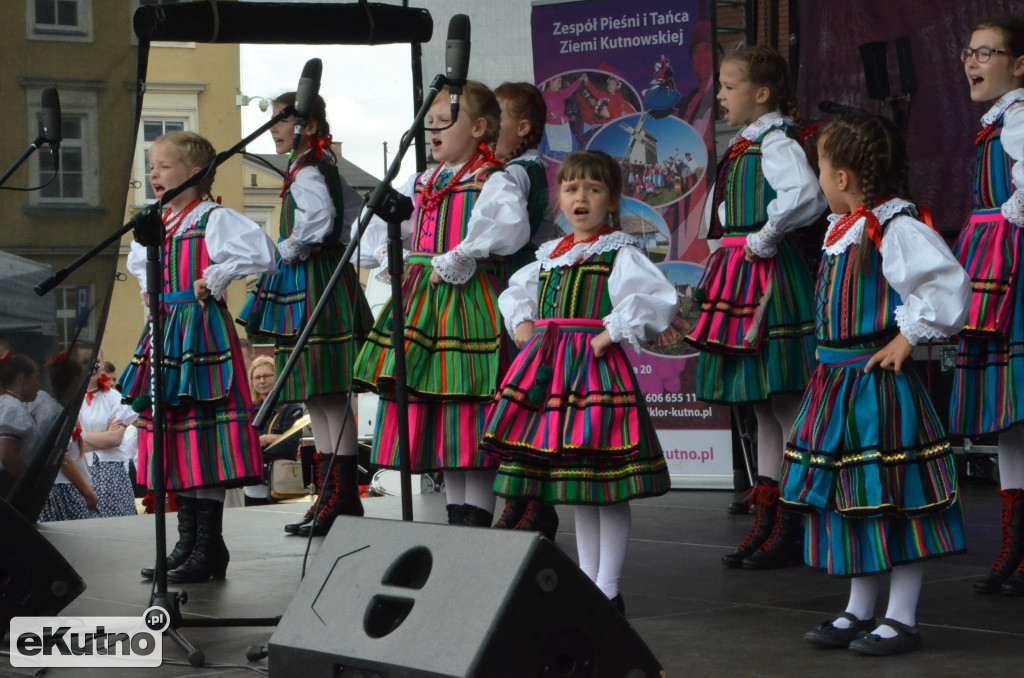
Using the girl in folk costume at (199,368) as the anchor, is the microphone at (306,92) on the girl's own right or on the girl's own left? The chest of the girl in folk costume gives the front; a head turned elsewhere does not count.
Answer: on the girl's own left

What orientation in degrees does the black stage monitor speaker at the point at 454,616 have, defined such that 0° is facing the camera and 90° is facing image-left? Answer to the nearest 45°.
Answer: approximately 225°

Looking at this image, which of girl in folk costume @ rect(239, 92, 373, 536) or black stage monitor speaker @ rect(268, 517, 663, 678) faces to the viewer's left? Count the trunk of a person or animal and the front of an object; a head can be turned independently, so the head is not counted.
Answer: the girl in folk costume

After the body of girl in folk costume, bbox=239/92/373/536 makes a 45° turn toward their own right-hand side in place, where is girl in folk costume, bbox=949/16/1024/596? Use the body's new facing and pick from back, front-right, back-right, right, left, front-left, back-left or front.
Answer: back

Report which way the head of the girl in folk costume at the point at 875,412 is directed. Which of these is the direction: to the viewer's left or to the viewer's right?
to the viewer's left

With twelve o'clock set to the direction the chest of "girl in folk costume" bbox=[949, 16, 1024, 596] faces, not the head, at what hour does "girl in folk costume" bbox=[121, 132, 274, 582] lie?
"girl in folk costume" bbox=[121, 132, 274, 582] is roughly at 1 o'clock from "girl in folk costume" bbox=[949, 16, 1024, 596].

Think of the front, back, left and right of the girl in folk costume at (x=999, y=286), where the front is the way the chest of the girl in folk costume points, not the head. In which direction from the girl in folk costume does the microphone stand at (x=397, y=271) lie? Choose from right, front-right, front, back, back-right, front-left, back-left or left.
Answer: front

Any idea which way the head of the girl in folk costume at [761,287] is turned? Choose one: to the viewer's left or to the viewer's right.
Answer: to the viewer's left

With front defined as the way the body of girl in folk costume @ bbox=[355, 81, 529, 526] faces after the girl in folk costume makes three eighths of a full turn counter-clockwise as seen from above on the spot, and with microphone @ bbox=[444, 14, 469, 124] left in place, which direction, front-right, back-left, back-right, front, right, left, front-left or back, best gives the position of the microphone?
right

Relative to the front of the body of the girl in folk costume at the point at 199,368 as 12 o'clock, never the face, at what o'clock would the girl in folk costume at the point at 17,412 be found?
the girl in folk costume at the point at 17,412 is roughly at 3 o'clock from the girl in folk costume at the point at 199,368.

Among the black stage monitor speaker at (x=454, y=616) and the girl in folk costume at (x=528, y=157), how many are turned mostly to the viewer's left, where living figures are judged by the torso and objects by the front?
1

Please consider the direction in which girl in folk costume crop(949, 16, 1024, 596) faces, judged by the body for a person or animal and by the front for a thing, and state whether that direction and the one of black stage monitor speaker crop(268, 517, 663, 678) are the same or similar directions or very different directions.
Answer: very different directions

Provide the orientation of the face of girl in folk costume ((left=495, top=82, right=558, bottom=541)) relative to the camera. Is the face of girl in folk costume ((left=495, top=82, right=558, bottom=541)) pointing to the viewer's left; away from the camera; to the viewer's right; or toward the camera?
to the viewer's left
